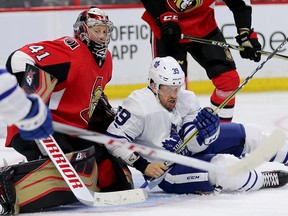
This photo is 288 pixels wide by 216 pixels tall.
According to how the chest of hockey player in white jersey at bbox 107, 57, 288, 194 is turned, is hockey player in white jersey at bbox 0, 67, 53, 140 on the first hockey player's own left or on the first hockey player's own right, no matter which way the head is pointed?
on the first hockey player's own right
